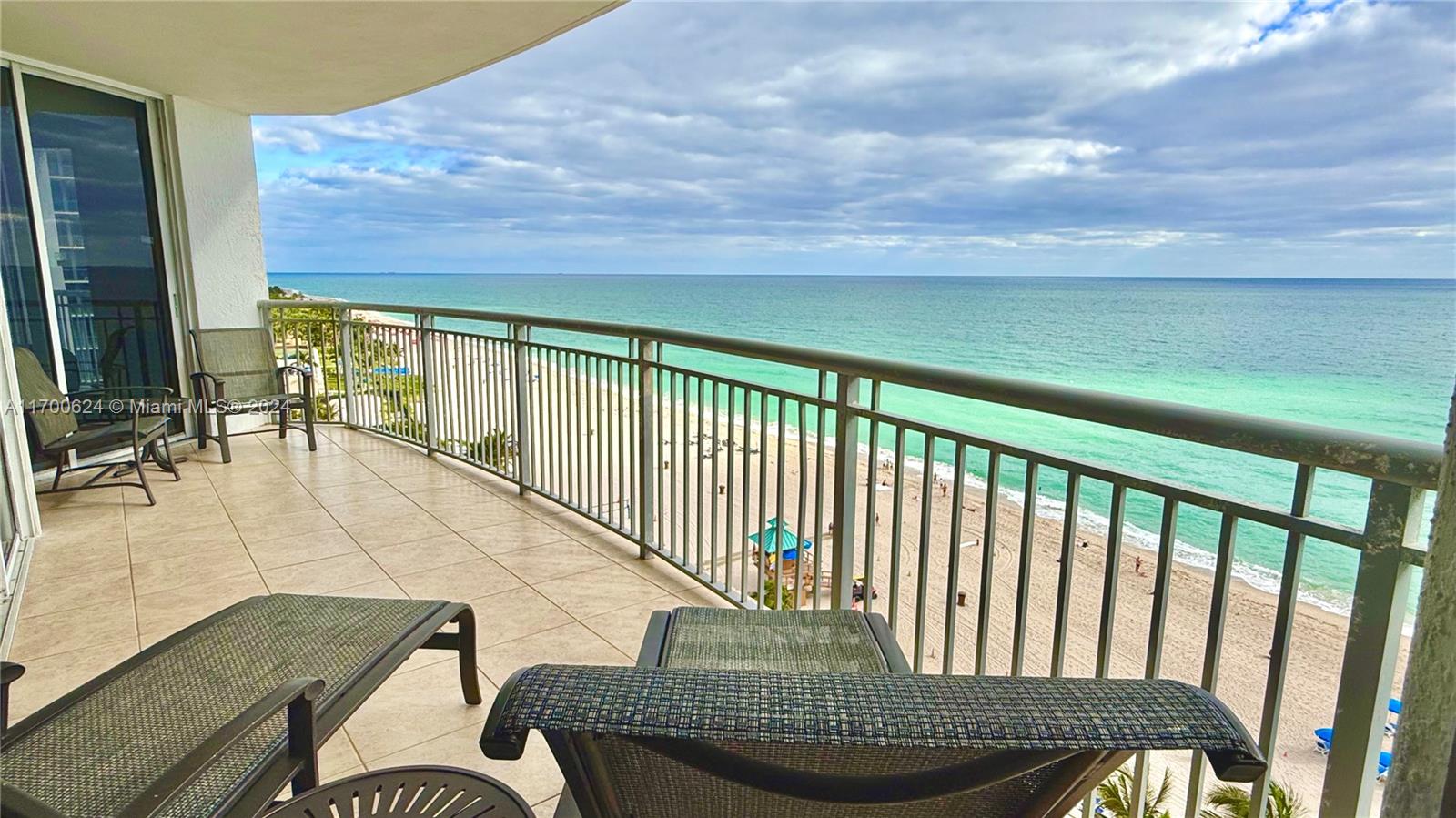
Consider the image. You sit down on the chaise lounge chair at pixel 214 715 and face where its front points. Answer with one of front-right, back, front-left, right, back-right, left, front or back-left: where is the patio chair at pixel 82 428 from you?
front-left

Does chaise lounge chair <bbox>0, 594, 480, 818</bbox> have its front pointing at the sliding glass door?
no

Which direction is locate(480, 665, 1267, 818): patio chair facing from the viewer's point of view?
away from the camera

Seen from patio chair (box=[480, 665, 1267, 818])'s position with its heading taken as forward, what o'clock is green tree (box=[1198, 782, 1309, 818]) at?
The green tree is roughly at 1 o'clock from the patio chair.

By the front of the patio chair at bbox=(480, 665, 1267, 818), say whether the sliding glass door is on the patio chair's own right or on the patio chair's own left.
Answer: on the patio chair's own left

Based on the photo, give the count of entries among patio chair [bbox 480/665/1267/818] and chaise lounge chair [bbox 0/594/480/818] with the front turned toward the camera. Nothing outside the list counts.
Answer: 0

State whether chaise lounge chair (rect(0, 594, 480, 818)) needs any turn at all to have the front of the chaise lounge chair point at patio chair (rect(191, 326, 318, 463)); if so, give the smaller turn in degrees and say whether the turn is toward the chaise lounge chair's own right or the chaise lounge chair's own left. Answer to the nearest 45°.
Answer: approximately 45° to the chaise lounge chair's own left

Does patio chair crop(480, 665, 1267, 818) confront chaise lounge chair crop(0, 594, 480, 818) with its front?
no

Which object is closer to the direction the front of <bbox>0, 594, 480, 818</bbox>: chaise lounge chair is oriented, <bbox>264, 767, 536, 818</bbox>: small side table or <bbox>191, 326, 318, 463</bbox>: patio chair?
the patio chair

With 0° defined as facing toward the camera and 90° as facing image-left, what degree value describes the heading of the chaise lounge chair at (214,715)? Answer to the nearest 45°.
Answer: approximately 225°

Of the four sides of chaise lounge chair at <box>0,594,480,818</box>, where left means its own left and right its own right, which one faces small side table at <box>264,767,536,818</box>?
right

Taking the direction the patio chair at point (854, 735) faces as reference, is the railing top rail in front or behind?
in front

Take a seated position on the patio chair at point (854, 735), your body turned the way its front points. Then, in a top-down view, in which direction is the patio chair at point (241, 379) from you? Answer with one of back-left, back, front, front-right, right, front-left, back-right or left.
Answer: front-left

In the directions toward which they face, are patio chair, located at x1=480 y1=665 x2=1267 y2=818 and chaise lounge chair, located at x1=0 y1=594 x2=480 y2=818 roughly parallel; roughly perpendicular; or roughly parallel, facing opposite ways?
roughly parallel

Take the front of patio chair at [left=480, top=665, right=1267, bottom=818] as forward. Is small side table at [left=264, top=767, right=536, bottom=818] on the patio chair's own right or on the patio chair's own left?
on the patio chair's own left

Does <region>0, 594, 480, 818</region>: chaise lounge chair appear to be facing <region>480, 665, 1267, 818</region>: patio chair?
no
